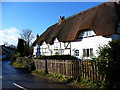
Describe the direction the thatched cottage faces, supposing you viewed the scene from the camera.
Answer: facing the viewer and to the left of the viewer

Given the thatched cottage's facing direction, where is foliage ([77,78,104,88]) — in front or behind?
in front

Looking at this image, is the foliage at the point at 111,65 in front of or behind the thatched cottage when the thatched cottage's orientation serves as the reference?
in front
